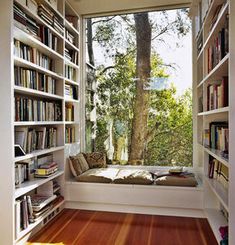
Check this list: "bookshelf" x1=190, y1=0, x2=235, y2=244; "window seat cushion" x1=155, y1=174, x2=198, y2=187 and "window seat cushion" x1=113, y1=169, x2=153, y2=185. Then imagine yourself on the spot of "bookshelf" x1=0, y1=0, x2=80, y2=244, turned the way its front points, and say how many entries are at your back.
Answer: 0

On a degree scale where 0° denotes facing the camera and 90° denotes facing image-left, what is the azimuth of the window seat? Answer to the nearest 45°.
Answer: approximately 0°

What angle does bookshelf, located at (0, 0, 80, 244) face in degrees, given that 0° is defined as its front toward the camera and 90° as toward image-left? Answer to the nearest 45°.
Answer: approximately 315°

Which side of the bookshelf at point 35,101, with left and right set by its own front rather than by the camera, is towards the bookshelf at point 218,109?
front

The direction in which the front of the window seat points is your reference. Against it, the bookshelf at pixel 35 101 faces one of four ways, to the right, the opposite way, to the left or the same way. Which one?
to the left

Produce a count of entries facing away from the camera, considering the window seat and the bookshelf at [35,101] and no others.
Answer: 0

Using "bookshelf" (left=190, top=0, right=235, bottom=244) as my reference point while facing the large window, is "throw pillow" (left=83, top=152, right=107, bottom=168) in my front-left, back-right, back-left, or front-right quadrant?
front-left

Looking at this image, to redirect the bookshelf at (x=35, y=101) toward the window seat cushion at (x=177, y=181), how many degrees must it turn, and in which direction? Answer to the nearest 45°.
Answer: approximately 45° to its left
